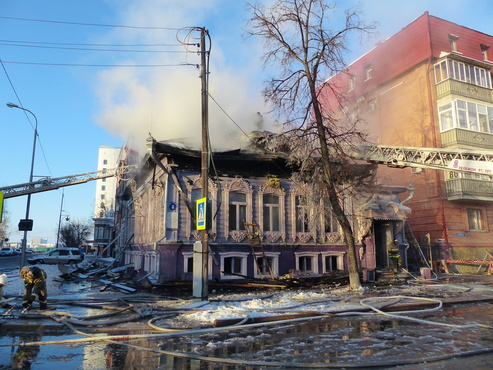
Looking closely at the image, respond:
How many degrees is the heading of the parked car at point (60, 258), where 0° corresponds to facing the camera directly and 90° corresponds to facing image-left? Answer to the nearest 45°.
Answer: approximately 90°

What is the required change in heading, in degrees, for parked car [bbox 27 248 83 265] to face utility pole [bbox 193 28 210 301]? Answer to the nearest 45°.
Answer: approximately 90° to its left

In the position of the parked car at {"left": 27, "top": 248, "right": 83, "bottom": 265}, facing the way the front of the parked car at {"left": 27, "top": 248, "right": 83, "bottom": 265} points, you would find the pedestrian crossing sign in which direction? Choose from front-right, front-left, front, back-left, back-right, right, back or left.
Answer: left

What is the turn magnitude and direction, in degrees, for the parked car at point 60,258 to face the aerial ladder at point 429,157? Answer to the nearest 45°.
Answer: approximately 135° to its left

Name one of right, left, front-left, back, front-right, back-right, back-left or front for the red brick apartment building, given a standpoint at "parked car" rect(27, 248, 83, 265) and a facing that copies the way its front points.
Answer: back-left

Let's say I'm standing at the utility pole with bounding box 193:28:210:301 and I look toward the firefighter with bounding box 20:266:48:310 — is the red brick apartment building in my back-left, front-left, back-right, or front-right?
back-right

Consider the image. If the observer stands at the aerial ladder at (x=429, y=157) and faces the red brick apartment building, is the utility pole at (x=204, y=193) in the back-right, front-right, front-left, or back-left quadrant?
back-left

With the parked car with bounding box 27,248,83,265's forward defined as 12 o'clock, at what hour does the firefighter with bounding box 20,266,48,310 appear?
The firefighter is roughly at 9 o'clock from the parked car.

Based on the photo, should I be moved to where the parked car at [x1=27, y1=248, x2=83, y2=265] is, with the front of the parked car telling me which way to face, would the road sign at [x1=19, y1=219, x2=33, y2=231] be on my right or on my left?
on my left
